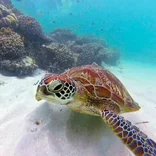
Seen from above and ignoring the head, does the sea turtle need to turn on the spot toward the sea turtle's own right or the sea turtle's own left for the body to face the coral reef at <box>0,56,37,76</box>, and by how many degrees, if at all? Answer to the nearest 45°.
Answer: approximately 90° to the sea turtle's own right

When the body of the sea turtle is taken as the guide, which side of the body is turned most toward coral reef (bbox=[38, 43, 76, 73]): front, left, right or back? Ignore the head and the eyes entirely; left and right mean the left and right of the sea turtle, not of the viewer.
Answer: right

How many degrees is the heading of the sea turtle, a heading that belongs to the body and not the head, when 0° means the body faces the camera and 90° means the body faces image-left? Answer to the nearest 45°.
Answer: approximately 45°

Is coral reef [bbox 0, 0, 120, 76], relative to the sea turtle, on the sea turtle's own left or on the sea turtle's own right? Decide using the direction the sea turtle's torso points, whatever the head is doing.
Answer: on the sea turtle's own right
